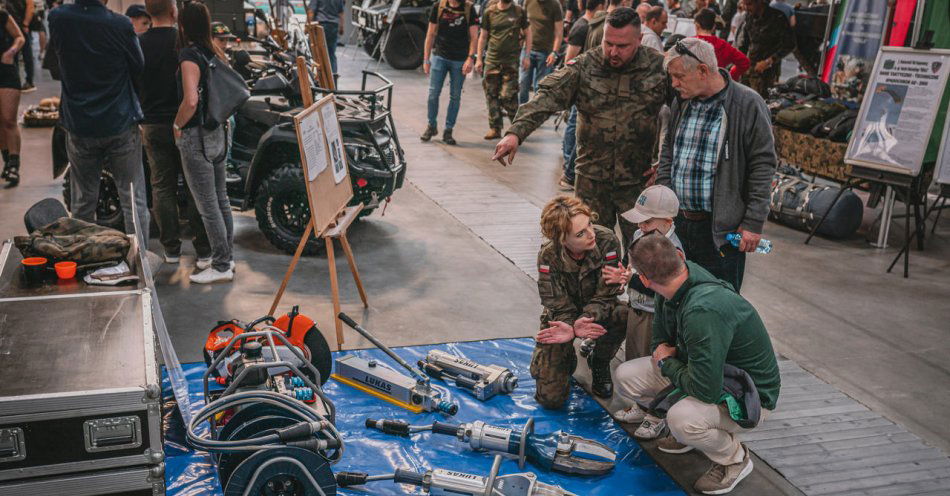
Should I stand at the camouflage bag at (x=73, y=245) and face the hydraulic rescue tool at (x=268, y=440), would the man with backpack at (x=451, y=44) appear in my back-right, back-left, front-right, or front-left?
back-left

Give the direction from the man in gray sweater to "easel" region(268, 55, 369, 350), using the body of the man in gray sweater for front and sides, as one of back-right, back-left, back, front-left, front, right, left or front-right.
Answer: front-right

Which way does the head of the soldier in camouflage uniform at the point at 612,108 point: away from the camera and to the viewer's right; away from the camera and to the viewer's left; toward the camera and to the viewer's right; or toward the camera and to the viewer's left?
toward the camera and to the viewer's left

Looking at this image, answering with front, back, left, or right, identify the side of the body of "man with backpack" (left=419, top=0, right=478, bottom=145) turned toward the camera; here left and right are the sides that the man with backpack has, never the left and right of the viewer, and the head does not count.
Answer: front

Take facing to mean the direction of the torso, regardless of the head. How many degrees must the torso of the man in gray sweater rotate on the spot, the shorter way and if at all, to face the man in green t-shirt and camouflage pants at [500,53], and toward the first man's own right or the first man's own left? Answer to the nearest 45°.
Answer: approximately 90° to the first man's own right

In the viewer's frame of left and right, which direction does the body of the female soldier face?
facing the viewer

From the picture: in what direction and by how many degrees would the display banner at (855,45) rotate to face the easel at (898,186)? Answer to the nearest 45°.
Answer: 0° — it already faces it

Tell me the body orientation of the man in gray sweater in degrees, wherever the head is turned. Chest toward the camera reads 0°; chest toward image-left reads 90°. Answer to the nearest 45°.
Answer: approximately 45°

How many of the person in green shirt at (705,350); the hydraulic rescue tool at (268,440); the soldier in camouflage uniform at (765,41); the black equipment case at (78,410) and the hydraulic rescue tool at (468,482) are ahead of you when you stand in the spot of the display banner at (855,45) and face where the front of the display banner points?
4

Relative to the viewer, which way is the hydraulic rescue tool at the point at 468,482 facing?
to the viewer's right

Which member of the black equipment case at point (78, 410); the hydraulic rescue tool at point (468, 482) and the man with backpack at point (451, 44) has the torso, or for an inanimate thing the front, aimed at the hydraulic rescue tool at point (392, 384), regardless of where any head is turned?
the man with backpack

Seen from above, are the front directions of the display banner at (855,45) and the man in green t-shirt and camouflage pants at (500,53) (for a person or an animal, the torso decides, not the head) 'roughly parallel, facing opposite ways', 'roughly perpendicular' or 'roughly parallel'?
roughly parallel

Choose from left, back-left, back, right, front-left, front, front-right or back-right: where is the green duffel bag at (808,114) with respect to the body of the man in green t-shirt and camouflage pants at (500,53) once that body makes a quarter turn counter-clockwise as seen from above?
front-right

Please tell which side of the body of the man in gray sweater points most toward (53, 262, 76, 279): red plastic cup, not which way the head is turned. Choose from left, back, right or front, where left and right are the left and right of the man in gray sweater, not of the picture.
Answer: front

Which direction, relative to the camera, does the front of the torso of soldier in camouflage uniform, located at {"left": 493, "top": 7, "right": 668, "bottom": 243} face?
toward the camera

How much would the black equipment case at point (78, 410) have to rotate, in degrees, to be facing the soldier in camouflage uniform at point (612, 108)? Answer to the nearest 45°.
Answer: approximately 135° to its left

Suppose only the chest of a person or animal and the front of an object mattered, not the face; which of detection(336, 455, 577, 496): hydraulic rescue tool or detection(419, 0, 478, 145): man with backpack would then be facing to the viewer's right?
the hydraulic rescue tool

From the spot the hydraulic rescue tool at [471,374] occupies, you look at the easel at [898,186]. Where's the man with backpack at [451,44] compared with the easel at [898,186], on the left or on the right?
left

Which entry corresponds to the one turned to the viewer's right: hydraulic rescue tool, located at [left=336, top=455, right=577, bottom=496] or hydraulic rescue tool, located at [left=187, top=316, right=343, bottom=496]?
hydraulic rescue tool, located at [left=336, top=455, right=577, bottom=496]
